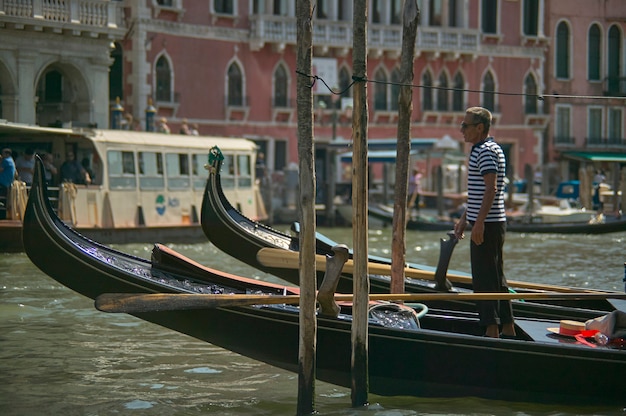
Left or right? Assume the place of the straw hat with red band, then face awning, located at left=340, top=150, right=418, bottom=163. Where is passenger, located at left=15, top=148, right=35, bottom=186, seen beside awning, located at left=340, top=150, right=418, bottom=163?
left

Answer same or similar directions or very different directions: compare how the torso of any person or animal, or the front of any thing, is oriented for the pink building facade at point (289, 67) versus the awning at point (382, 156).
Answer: same or similar directions

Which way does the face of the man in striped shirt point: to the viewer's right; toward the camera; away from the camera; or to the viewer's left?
to the viewer's left

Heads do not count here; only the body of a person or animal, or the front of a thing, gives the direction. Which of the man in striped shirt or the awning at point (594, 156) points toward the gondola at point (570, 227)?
the awning

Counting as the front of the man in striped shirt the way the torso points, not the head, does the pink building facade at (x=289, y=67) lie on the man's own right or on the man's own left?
on the man's own right

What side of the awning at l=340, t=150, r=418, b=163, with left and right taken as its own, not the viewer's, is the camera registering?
front

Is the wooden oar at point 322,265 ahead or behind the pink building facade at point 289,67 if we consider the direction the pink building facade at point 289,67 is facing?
ahead

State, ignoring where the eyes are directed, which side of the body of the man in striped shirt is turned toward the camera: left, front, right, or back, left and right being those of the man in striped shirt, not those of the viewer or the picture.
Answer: left

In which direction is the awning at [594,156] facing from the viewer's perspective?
toward the camera
